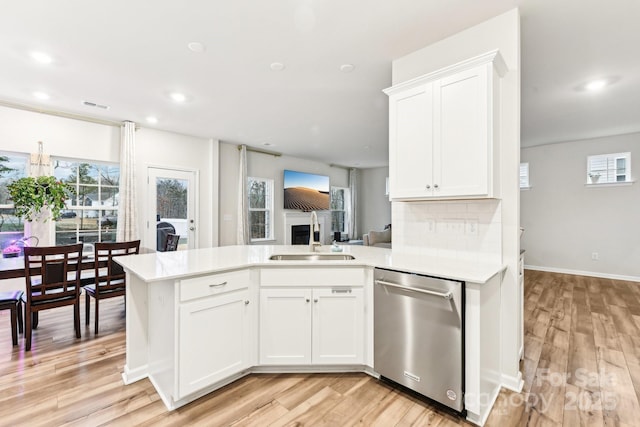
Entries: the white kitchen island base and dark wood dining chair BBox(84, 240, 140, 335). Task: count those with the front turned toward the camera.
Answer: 1

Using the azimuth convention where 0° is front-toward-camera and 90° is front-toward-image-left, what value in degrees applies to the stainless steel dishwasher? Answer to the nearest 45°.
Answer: approximately 45°

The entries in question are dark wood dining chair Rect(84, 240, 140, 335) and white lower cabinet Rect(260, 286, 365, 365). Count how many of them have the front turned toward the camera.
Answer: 1

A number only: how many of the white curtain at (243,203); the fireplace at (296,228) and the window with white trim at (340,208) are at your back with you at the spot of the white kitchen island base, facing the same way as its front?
3

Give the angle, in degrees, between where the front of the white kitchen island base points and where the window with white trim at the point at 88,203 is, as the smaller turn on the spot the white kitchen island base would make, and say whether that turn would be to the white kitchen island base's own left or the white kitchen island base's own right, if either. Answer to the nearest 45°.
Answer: approximately 135° to the white kitchen island base's own right
